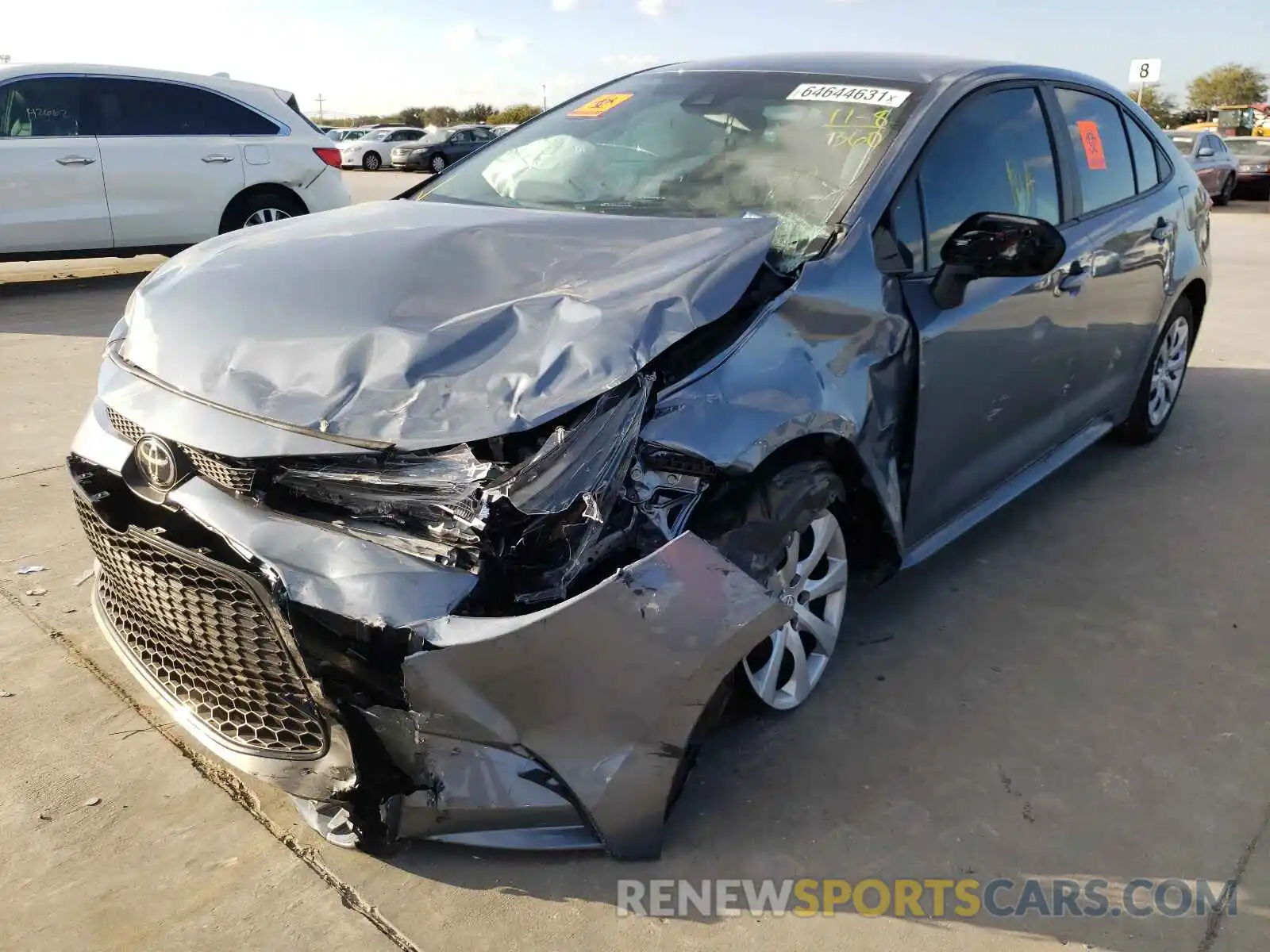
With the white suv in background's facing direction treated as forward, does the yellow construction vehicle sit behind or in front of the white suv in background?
behind

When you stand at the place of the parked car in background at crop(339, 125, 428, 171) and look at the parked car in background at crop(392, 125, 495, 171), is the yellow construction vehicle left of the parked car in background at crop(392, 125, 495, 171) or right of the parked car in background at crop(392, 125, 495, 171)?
left

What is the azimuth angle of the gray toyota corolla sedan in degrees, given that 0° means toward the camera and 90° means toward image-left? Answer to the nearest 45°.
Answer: approximately 45°

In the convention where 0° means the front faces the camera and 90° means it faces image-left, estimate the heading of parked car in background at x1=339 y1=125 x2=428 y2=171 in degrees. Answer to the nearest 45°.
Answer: approximately 45°

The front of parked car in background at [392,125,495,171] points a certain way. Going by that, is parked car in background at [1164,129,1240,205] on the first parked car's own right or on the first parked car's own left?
on the first parked car's own left

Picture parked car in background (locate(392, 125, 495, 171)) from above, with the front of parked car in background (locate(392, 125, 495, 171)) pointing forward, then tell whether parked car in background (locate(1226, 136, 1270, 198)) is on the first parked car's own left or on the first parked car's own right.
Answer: on the first parked car's own left

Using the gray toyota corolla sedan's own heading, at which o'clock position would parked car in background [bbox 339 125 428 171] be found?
The parked car in background is roughly at 4 o'clock from the gray toyota corolla sedan.

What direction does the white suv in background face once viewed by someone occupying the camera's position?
facing to the left of the viewer

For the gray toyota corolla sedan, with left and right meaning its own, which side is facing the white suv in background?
right

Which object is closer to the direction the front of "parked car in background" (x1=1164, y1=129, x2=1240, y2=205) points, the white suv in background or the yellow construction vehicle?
the white suv in background
